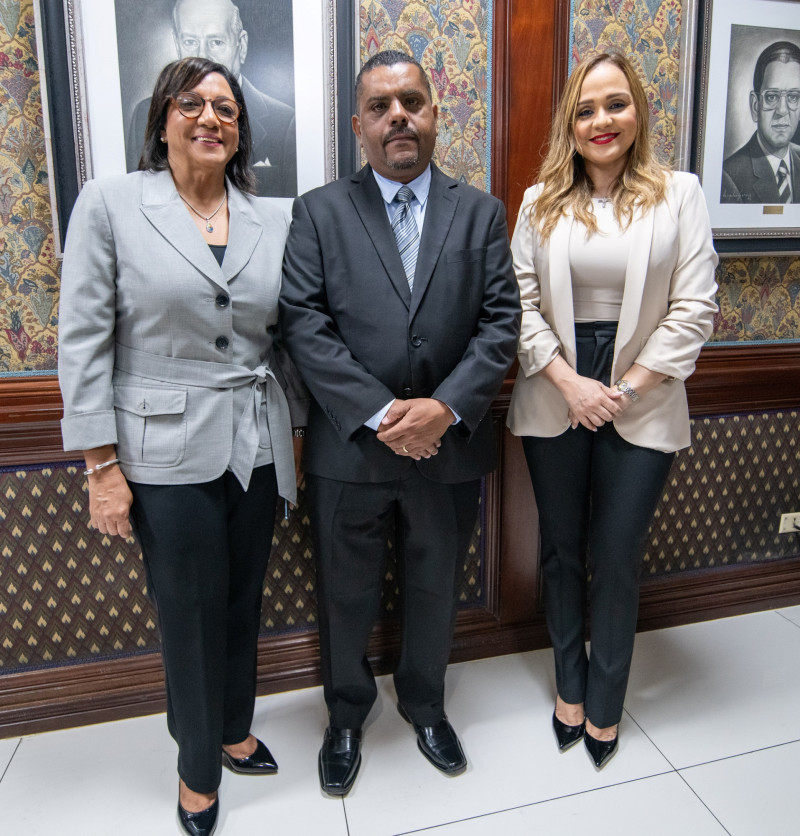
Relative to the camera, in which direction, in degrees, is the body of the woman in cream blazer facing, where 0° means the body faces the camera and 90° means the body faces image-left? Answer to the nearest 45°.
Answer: approximately 0°

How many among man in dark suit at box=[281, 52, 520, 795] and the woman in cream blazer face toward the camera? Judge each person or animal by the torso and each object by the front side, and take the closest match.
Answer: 2

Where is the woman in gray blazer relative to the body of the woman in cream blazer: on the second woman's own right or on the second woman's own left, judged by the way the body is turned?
on the second woman's own right

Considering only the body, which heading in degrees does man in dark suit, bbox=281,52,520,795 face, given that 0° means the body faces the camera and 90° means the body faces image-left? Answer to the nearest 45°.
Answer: approximately 0°
